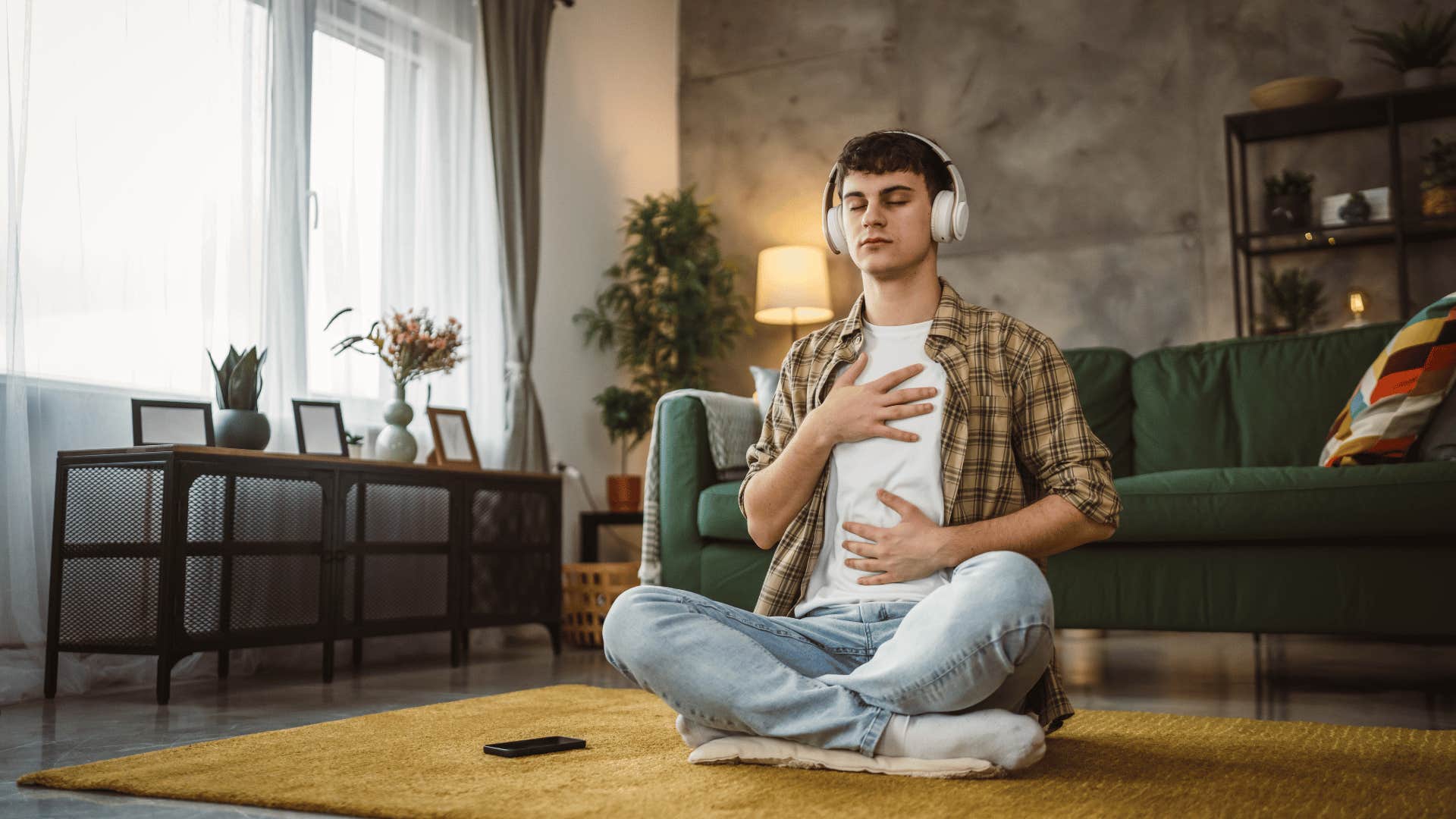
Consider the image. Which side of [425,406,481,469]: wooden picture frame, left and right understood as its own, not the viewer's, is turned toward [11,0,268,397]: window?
right

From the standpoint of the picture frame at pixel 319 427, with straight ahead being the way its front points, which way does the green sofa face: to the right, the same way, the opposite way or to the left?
to the right

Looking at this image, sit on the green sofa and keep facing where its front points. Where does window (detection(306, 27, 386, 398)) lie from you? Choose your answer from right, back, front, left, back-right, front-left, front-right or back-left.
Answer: right

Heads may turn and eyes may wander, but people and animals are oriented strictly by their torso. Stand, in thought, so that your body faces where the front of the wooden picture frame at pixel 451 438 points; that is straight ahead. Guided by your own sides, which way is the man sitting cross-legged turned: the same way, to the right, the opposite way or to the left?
to the right

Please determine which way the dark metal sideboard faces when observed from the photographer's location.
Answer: facing the viewer and to the right of the viewer

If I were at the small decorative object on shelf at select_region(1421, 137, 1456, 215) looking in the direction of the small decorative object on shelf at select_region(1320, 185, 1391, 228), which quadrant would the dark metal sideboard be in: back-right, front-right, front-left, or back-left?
front-left

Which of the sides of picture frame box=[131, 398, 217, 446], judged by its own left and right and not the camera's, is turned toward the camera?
front

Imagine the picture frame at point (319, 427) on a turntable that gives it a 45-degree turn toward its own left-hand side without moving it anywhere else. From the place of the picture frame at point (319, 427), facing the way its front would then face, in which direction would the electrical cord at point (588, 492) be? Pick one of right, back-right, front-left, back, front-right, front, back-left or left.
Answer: front-left

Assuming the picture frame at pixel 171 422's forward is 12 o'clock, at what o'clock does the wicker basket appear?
The wicker basket is roughly at 8 o'clock from the picture frame.

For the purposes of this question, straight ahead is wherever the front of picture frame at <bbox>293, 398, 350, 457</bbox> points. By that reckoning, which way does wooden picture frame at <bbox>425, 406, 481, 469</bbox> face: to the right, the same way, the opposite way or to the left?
the same way

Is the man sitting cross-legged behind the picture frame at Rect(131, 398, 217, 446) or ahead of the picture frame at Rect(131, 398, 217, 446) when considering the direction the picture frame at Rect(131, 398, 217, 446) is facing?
ahead

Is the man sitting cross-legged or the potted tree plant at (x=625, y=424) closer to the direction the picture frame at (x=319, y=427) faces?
the man sitting cross-legged

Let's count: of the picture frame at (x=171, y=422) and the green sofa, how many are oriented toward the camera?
2

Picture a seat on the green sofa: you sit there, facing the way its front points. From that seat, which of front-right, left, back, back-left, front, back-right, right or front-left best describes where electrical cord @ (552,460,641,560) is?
back-right

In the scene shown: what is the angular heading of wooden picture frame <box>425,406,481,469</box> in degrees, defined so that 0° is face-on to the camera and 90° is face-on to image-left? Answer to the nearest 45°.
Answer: approximately 315°

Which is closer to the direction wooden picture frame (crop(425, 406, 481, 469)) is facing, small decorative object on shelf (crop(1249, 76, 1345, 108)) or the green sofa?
the green sofa

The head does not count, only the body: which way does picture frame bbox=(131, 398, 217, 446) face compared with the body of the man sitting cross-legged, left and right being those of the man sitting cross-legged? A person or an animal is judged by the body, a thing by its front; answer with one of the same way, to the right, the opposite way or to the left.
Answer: to the left

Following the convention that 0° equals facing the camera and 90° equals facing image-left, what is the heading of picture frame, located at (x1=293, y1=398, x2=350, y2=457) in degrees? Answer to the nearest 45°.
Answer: approximately 315°
